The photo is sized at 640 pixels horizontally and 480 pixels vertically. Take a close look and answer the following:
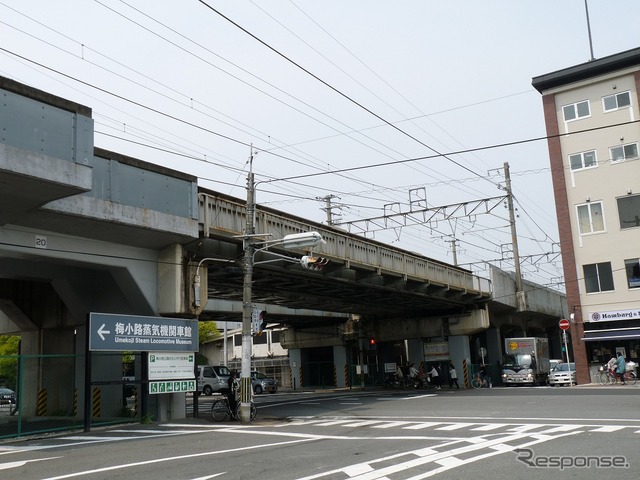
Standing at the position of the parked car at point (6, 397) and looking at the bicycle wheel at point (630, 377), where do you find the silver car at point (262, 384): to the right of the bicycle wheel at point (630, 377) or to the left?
left

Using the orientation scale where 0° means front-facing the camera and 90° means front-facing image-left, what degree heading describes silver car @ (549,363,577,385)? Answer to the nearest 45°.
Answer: approximately 45°

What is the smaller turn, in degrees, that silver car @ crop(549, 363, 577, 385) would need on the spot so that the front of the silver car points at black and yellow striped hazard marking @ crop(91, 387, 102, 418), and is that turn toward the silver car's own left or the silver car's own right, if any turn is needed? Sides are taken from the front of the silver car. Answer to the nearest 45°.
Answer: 0° — it already faces it

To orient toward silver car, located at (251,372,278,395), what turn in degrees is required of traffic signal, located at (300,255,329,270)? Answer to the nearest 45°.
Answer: approximately 135° to its left

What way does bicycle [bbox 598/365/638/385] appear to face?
to the viewer's left

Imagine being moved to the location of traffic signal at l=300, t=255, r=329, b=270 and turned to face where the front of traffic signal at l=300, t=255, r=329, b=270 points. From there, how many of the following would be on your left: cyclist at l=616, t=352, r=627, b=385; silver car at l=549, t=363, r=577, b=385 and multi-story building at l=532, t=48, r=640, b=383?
3

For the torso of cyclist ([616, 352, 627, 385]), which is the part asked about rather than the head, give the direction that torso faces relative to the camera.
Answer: to the viewer's left

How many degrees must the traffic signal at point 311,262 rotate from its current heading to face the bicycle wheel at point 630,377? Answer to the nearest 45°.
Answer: approximately 90° to its left

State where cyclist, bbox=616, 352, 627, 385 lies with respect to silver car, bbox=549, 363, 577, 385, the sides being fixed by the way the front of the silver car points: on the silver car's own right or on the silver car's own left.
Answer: on the silver car's own left

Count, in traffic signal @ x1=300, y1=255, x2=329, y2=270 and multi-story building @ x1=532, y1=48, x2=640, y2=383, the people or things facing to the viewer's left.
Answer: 0

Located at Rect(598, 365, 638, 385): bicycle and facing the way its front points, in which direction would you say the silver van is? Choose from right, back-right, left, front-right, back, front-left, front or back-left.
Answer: front

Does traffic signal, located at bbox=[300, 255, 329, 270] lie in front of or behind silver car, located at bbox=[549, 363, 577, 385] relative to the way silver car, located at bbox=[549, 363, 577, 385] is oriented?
in front

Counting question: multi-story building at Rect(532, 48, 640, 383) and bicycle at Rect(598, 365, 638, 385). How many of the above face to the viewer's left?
1

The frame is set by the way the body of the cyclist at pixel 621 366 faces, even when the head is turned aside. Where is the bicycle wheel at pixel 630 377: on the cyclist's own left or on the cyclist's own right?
on the cyclist's own right

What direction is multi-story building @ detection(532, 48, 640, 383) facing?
toward the camera
